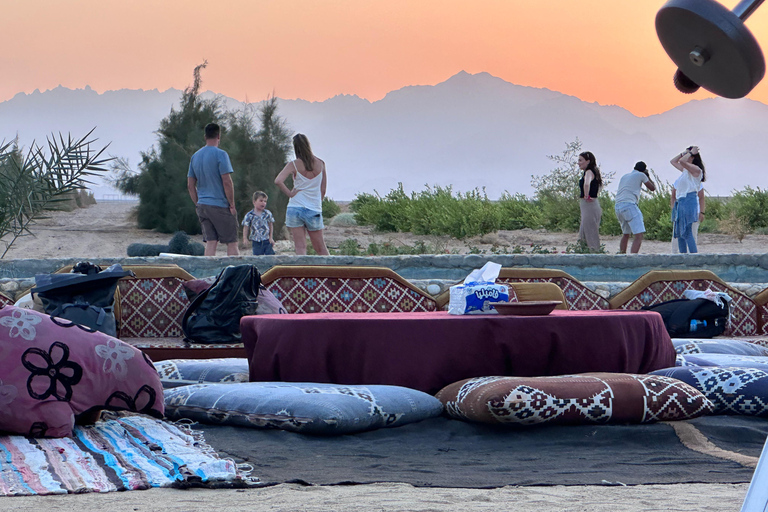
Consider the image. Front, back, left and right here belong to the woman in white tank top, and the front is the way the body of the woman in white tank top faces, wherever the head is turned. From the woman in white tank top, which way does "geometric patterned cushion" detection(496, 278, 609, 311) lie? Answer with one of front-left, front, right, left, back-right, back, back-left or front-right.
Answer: back-right

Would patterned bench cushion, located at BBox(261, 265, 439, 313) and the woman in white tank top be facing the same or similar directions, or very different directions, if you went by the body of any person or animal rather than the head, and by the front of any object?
very different directions

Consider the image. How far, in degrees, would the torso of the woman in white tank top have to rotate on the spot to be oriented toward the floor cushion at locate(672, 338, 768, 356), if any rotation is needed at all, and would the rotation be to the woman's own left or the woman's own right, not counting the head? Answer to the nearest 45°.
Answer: approximately 135° to the woman's own right

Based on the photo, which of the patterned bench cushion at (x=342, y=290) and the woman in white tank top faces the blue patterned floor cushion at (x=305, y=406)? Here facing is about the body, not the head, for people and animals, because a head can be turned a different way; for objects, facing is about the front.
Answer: the patterned bench cushion

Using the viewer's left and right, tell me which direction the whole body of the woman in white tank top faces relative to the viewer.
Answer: facing away from the viewer

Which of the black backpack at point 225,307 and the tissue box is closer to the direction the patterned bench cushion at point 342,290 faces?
the tissue box

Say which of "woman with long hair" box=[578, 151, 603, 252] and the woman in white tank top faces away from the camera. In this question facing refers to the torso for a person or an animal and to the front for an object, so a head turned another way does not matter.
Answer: the woman in white tank top
